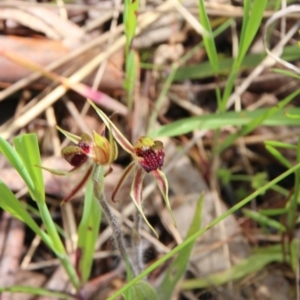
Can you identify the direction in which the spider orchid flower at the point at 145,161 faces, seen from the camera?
facing the viewer and to the right of the viewer

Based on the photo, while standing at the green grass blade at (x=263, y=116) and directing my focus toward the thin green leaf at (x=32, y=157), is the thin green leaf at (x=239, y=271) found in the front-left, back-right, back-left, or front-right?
front-left

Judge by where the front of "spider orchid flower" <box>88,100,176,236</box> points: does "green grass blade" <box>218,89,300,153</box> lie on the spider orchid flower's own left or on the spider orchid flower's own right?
on the spider orchid flower's own left

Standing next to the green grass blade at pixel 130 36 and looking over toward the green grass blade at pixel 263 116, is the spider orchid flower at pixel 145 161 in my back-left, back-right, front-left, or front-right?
front-right

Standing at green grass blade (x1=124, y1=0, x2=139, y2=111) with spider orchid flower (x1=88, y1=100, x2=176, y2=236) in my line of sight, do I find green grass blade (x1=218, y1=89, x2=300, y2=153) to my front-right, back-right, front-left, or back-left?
front-left

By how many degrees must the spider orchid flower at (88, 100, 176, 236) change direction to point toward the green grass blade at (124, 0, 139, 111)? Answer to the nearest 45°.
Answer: approximately 135° to its left
